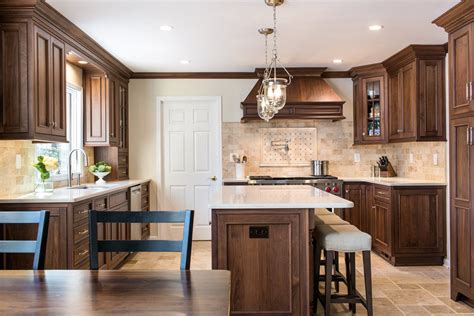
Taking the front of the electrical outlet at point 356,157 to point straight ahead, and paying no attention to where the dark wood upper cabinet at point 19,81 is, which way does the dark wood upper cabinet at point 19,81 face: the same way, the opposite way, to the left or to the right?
to the left

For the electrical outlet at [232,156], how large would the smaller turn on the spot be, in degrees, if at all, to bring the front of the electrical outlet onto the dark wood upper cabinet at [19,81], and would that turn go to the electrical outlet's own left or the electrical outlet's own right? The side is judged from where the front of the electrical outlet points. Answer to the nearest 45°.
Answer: approximately 45° to the electrical outlet's own right

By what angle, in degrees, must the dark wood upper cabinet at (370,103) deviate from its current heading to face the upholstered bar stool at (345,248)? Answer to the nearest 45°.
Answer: approximately 45° to its left

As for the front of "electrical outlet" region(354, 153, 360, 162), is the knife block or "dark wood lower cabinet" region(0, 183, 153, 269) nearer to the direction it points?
the dark wood lower cabinet

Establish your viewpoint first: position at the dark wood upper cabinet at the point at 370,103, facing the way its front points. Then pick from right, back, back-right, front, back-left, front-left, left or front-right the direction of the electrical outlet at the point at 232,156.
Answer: front-right

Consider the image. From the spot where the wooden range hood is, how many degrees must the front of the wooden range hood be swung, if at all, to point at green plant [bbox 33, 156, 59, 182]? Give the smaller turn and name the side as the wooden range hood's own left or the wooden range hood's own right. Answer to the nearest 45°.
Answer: approximately 45° to the wooden range hood's own right

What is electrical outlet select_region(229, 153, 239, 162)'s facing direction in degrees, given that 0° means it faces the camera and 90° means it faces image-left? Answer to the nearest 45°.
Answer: approximately 0°

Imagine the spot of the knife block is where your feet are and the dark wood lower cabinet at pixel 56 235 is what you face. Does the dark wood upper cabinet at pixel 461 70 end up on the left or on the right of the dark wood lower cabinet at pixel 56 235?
left
